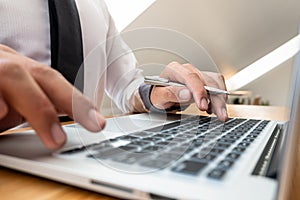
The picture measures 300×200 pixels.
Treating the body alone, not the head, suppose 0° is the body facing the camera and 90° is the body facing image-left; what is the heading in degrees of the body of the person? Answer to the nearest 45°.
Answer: approximately 315°
